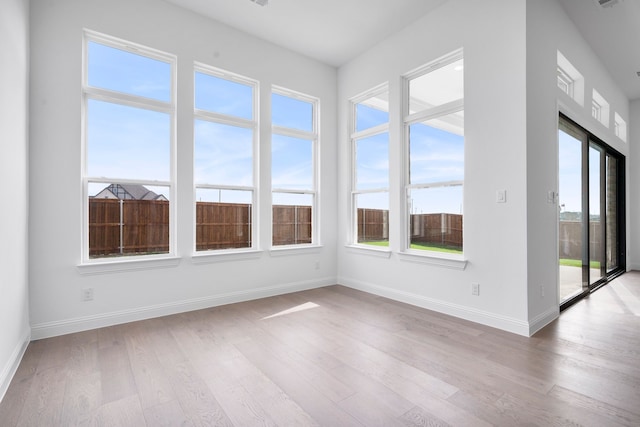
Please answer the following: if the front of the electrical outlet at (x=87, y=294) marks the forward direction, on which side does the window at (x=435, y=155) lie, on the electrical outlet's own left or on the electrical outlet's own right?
on the electrical outlet's own left

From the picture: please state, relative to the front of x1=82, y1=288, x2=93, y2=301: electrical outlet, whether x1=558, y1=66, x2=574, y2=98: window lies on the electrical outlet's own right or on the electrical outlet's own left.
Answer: on the electrical outlet's own left

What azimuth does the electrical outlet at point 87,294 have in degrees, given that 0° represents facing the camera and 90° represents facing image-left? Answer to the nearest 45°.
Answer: approximately 0°

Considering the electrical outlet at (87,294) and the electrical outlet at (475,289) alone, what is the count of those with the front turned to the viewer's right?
0

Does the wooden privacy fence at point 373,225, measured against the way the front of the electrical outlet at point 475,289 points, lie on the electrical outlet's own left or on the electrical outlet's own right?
on the electrical outlet's own right

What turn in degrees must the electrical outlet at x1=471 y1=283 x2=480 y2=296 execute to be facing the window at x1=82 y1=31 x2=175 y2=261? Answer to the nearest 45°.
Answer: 0° — it already faces it

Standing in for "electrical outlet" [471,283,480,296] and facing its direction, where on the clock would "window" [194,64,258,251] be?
The window is roughly at 1 o'clock from the electrical outlet.

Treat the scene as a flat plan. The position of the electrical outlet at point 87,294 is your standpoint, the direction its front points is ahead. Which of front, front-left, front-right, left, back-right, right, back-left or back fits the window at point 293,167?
left

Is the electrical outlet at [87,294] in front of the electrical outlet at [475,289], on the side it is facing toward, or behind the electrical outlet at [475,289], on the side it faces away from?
in front

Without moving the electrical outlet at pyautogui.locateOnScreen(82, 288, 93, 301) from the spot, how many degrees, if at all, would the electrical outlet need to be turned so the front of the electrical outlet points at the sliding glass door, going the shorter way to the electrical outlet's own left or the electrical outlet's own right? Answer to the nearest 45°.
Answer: approximately 45° to the electrical outlet's own left
